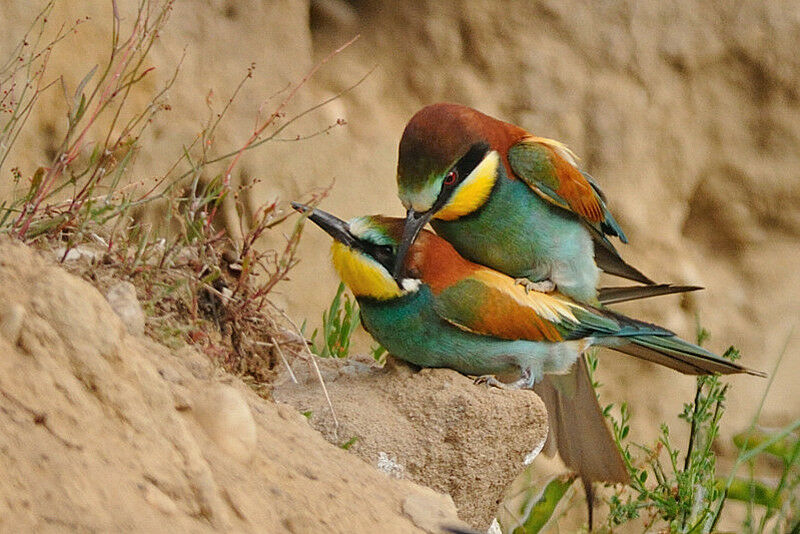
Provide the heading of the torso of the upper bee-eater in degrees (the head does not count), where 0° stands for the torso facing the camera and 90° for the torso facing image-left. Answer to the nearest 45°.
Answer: approximately 45°

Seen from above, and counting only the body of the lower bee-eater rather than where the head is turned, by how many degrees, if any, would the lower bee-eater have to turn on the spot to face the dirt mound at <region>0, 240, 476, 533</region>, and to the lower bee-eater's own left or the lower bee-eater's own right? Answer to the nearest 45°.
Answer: approximately 45° to the lower bee-eater's own left

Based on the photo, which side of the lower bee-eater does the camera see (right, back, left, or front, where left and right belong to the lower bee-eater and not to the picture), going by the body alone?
left

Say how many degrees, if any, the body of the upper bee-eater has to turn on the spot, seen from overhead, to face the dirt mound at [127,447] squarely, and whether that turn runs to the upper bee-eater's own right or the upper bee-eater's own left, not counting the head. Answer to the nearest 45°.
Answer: approximately 45° to the upper bee-eater's own left

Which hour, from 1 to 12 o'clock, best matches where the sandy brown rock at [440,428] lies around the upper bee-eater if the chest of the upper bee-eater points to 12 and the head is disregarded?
The sandy brown rock is roughly at 11 o'clock from the upper bee-eater.
